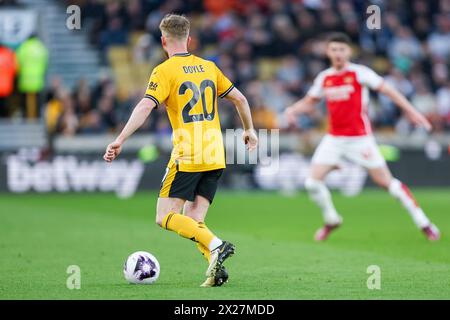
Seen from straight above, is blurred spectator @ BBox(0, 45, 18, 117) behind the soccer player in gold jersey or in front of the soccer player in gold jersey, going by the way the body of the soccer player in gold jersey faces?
in front

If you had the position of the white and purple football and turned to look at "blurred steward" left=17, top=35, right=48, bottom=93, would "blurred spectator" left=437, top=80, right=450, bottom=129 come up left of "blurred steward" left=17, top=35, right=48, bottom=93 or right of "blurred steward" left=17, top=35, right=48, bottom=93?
right

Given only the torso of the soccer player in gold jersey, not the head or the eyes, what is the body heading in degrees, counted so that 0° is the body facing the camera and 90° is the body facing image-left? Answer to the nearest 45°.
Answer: approximately 135°
